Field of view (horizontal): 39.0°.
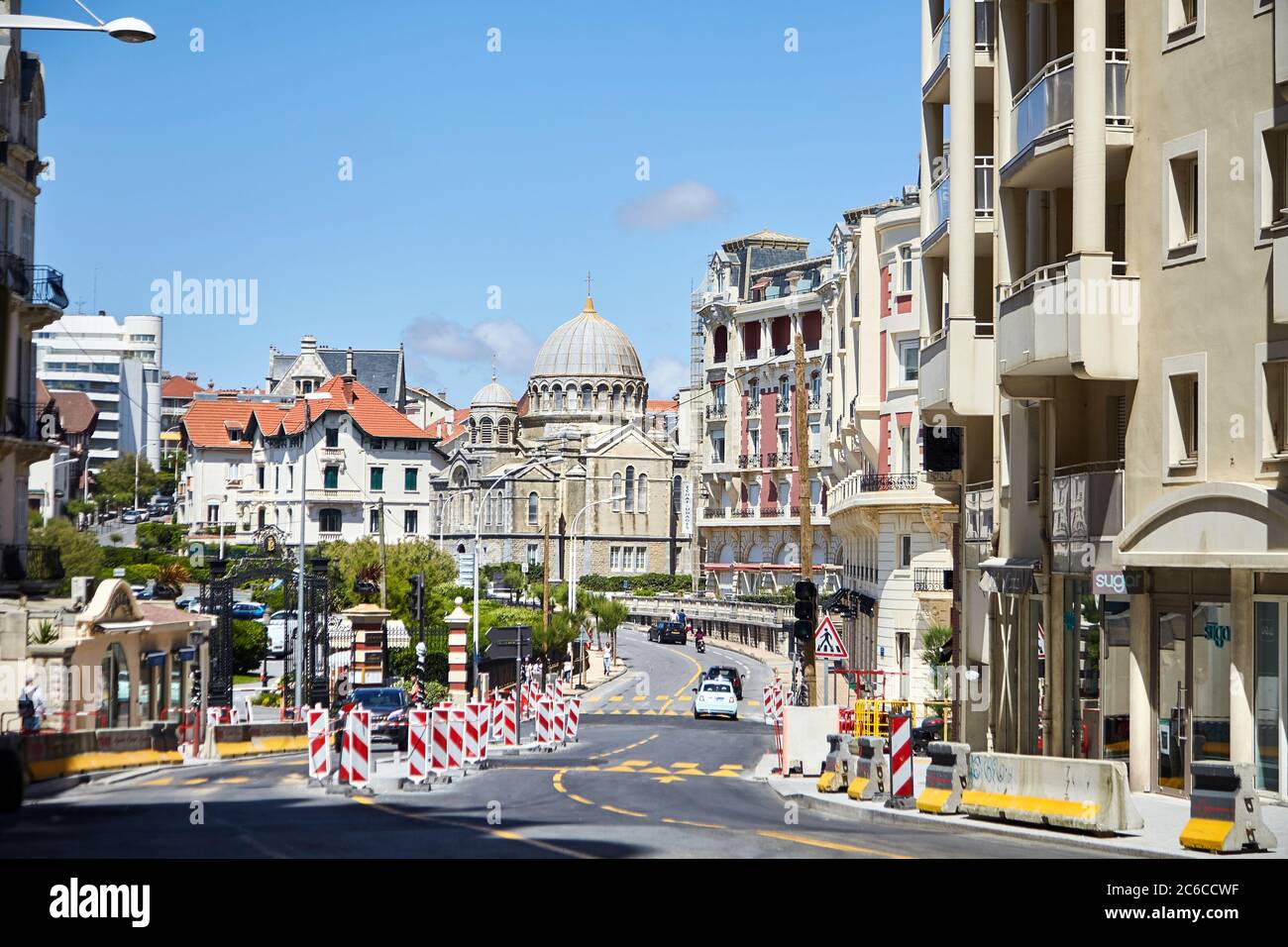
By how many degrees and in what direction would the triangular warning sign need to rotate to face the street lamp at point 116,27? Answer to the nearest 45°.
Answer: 0° — it already faces it

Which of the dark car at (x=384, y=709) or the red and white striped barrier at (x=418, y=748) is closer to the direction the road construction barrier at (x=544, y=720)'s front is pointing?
the red and white striped barrier

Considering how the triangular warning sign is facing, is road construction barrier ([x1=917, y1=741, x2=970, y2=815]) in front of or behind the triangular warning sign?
in front

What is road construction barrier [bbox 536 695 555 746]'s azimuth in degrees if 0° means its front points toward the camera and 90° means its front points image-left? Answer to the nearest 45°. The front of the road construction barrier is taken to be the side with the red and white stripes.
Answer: approximately 0°

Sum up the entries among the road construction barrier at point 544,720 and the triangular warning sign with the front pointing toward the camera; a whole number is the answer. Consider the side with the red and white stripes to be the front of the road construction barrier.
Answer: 2

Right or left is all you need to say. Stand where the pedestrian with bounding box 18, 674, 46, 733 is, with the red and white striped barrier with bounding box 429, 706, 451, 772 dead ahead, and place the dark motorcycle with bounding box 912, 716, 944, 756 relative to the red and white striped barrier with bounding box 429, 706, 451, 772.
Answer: left

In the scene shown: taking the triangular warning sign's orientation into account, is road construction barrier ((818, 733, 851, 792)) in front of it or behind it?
in front

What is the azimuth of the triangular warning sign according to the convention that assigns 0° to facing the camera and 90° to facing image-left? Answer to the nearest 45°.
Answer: approximately 0°

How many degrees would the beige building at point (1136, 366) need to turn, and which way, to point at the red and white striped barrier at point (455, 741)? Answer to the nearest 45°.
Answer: approximately 45° to its right

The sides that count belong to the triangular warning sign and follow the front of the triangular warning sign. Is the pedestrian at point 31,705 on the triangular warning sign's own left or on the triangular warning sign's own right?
on the triangular warning sign's own right
